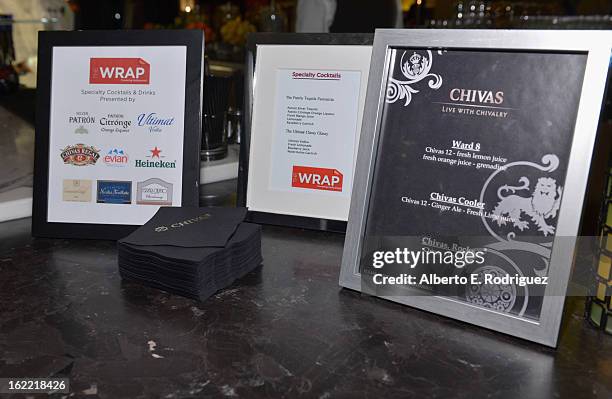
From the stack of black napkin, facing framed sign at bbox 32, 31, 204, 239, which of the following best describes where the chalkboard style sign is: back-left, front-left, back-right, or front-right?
back-right

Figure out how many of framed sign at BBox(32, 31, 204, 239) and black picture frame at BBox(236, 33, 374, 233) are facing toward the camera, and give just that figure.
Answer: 2

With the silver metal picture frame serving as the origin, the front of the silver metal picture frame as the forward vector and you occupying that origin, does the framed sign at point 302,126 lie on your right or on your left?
on your right

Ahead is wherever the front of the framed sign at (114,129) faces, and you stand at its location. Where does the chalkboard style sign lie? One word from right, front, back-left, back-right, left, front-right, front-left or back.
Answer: front-left

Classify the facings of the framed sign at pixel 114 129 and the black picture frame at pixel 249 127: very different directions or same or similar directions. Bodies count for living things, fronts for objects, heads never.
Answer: same or similar directions

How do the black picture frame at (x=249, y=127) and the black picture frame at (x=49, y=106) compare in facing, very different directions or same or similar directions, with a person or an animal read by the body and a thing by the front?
same or similar directions

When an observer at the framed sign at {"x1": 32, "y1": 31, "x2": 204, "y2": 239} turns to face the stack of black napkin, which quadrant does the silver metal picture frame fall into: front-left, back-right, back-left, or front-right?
front-left

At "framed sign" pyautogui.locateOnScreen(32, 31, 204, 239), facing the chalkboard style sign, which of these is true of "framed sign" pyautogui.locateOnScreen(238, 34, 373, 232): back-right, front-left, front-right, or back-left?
front-left

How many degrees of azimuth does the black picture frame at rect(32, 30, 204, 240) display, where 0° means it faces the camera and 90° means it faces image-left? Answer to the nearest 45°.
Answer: approximately 0°

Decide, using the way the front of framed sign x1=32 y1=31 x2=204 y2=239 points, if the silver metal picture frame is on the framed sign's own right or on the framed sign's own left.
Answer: on the framed sign's own left

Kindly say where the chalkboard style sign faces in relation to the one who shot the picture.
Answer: facing the viewer and to the left of the viewer

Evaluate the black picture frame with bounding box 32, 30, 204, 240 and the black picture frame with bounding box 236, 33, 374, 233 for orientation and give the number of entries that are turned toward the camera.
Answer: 2
